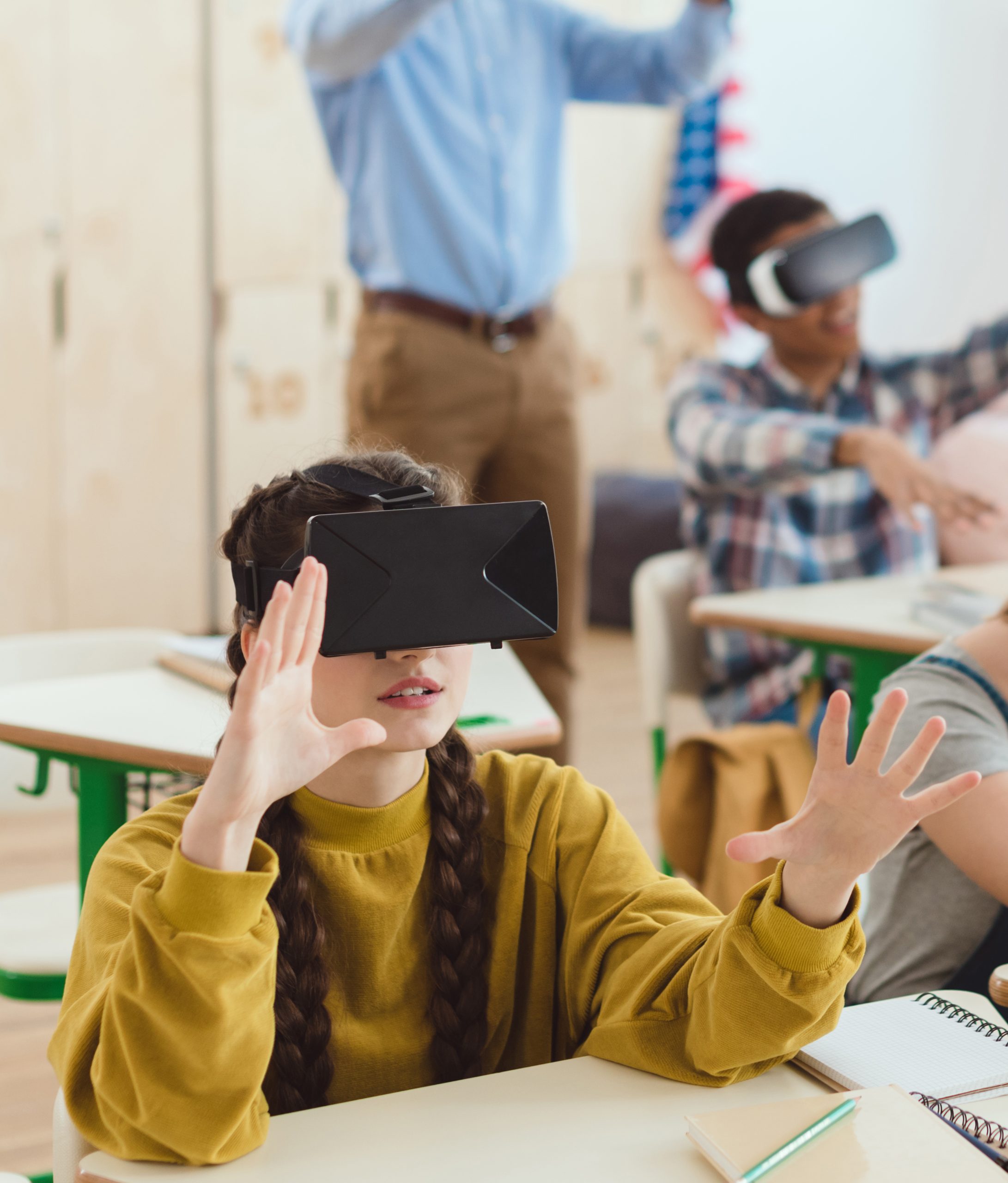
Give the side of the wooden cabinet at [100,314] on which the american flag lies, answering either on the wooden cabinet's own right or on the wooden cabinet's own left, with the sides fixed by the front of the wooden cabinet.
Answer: on the wooden cabinet's own left

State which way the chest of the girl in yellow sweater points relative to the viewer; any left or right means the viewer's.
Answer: facing the viewer and to the right of the viewer

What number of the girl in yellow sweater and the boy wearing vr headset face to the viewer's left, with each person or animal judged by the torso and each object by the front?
0

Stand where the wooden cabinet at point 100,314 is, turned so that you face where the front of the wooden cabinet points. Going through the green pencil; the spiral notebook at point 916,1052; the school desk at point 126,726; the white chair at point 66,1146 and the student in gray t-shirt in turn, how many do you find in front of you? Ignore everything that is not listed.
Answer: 5

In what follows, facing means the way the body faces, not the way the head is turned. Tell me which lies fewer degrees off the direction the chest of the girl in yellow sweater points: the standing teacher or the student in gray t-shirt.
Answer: the student in gray t-shirt

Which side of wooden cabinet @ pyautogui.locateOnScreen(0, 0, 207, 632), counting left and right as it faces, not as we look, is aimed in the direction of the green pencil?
front

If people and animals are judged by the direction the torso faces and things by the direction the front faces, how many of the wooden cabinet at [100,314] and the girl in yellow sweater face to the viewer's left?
0

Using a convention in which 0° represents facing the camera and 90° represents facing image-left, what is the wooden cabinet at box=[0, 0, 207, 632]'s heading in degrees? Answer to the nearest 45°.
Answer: approximately 0°

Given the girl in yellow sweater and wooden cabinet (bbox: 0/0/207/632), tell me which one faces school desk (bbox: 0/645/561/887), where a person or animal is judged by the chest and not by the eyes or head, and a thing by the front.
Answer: the wooden cabinet

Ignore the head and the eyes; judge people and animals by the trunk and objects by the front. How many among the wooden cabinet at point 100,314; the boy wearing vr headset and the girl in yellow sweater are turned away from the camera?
0

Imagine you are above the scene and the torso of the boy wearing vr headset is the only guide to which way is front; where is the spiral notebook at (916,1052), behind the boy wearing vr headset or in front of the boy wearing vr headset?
in front
